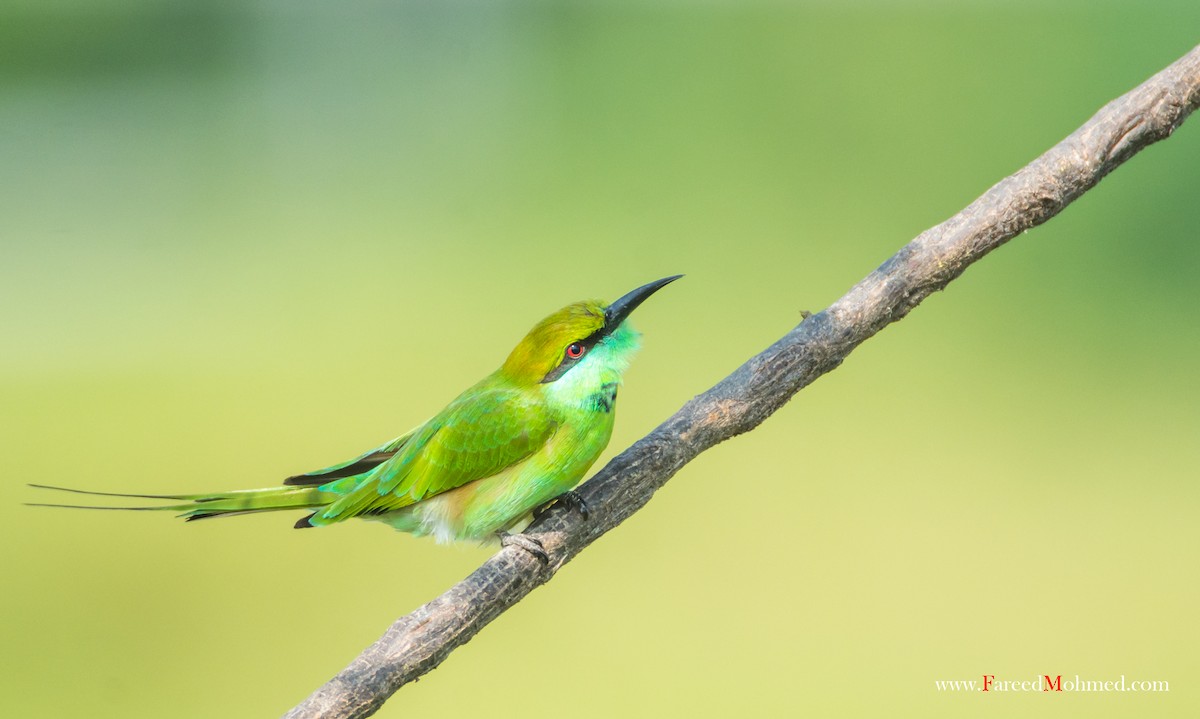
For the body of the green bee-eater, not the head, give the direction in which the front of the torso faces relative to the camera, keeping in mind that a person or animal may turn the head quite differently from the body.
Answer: to the viewer's right
